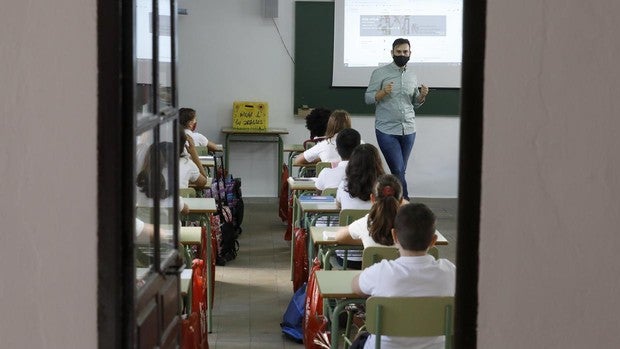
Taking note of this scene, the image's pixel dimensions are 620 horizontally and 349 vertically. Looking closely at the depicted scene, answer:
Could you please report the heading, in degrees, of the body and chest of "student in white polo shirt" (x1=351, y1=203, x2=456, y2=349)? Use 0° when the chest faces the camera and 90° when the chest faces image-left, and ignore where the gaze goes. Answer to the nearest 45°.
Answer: approximately 180°

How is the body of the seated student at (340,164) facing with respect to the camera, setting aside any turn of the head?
away from the camera

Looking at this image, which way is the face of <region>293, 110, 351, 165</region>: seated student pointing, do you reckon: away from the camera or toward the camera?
away from the camera

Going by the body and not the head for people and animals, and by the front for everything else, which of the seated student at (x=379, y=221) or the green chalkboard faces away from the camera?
the seated student

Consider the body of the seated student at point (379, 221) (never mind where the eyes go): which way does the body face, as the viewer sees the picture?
away from the camera

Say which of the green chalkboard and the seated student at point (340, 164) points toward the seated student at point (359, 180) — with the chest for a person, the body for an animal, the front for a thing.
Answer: the green chalkboard

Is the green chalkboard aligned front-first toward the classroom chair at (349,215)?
yes

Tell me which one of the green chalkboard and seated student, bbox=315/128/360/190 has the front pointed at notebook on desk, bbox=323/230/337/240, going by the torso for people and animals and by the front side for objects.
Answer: the green chalkboard

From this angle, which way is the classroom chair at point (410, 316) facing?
away from the camera

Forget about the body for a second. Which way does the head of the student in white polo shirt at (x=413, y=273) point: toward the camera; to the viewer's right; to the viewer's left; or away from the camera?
away from the camera
